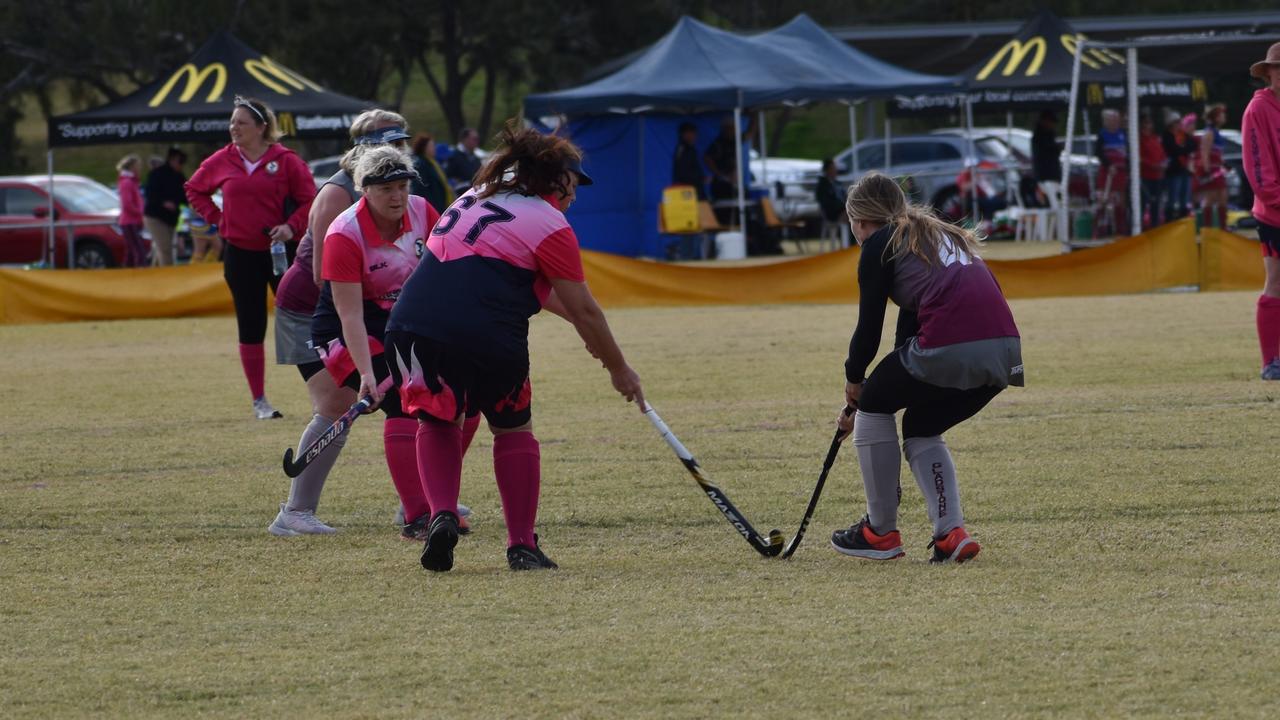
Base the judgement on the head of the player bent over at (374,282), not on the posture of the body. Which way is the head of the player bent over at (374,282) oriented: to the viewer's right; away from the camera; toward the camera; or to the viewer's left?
toward the camera

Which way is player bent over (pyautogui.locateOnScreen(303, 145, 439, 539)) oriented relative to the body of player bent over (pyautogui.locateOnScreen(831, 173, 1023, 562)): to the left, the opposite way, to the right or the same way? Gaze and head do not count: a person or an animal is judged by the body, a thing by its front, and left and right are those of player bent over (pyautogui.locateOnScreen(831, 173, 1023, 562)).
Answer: the opposite way

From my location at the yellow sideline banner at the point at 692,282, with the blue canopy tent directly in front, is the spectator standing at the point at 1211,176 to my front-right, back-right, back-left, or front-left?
front-right

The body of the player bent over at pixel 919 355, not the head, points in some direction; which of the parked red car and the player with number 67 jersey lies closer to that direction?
the parked red car

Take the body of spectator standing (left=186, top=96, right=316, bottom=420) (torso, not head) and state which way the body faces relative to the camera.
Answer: toward the camera

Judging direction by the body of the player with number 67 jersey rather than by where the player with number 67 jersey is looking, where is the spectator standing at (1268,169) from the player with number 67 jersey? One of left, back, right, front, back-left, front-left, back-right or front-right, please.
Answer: front

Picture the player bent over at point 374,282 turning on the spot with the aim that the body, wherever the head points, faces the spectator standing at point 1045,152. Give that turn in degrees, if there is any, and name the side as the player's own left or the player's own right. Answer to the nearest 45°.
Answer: approximately 90° to the player's own left

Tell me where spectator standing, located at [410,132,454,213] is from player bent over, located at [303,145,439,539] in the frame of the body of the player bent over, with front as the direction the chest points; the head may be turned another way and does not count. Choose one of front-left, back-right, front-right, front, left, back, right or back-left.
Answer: back-left

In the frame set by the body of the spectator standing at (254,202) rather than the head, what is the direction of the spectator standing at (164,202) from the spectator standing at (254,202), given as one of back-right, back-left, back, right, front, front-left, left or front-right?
back

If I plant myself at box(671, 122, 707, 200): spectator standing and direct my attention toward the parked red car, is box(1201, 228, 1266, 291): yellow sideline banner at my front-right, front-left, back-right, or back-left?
back-left

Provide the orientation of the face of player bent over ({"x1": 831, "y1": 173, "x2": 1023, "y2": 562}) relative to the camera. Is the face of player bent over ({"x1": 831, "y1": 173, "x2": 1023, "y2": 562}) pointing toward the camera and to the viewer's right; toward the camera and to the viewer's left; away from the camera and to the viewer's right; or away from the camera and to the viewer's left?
away from the camera and to the viewer's left

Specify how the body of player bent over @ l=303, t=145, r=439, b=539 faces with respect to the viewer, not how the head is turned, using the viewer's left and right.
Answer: facing the viewer and to the right of the viewer

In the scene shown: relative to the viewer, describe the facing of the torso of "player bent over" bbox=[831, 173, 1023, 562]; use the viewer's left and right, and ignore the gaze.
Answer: facing away from the viewer and to the left of the viewer
